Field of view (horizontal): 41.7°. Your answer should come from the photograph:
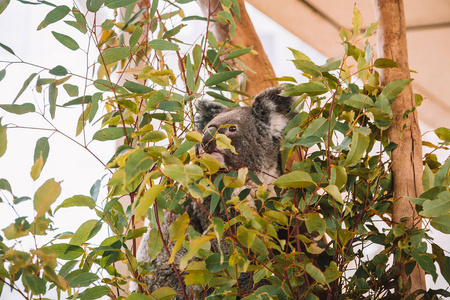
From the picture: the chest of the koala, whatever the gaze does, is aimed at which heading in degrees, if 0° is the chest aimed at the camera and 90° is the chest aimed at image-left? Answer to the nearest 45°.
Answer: approximately 45°
